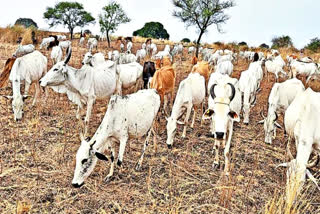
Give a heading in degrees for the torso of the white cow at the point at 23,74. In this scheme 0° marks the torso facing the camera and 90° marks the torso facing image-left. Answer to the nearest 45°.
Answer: approximately 45°

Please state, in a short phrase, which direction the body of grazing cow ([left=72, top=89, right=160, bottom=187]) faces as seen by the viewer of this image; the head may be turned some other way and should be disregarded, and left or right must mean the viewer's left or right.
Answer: facing the viewer and to the left of the viewer

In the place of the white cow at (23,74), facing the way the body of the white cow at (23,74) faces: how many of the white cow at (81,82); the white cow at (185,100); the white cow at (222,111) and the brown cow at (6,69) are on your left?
3

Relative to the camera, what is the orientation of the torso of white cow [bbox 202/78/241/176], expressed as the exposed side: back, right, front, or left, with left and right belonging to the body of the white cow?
front

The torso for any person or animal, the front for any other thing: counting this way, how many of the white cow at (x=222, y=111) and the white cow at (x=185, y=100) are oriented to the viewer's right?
0

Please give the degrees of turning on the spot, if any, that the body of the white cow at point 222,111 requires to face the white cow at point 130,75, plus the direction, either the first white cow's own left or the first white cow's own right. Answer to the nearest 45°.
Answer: approximately 135° to the first white cow's own right

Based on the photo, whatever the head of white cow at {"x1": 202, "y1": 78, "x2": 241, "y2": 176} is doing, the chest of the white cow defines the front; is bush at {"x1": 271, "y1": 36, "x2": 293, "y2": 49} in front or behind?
behind

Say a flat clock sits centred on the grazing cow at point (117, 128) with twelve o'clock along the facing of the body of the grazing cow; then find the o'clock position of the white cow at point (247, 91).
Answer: The white cow is roughly at 6 o'clock from the grazing cow.

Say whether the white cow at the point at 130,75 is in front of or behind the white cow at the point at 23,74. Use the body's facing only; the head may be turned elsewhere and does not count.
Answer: behind

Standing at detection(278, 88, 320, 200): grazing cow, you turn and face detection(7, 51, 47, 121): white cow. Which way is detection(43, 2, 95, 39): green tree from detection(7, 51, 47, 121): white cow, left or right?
right

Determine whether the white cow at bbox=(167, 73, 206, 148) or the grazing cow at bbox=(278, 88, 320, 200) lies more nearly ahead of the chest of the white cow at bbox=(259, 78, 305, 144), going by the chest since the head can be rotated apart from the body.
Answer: the white cow
